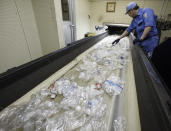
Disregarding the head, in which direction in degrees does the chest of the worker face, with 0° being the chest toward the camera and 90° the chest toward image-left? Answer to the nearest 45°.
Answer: approximately 45°
